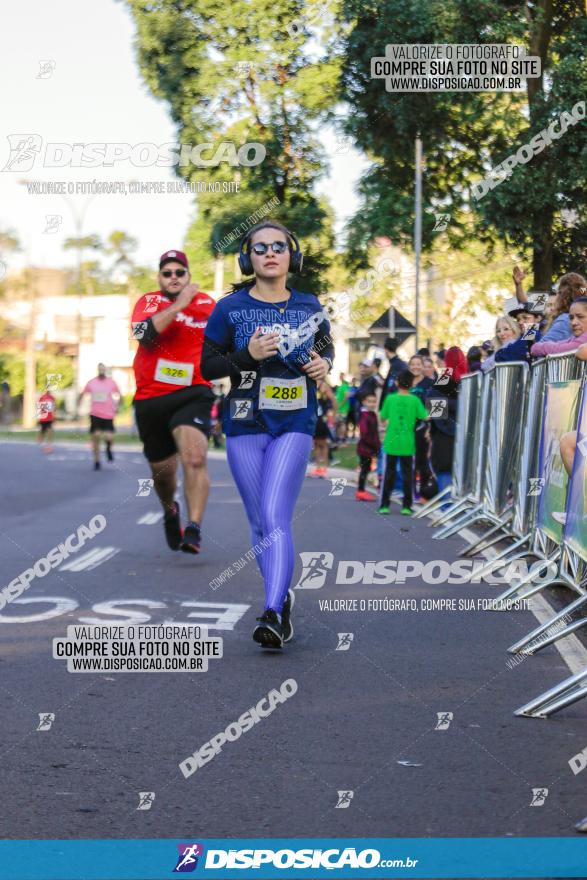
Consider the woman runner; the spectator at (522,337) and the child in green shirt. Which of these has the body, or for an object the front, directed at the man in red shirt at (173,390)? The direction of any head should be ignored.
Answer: the spectator

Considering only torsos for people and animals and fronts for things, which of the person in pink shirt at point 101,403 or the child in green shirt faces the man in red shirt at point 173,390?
the person in pink shirt

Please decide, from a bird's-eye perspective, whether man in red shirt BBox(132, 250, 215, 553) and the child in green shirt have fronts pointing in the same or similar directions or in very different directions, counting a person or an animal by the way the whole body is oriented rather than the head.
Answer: very different directions

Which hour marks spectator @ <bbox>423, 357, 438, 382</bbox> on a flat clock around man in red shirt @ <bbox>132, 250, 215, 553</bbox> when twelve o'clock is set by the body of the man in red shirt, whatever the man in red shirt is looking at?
The spectator is roughly at 7 o'clock from the man in red shirt.

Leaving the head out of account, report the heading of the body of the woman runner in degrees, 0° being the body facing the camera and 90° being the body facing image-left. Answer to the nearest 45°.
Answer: approximately 0°

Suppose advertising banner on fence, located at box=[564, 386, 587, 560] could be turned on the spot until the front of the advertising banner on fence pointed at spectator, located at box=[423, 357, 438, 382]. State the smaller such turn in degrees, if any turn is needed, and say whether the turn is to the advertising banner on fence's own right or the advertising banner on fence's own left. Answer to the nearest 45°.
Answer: approximately 90° to the advertising banner on fence's own right
